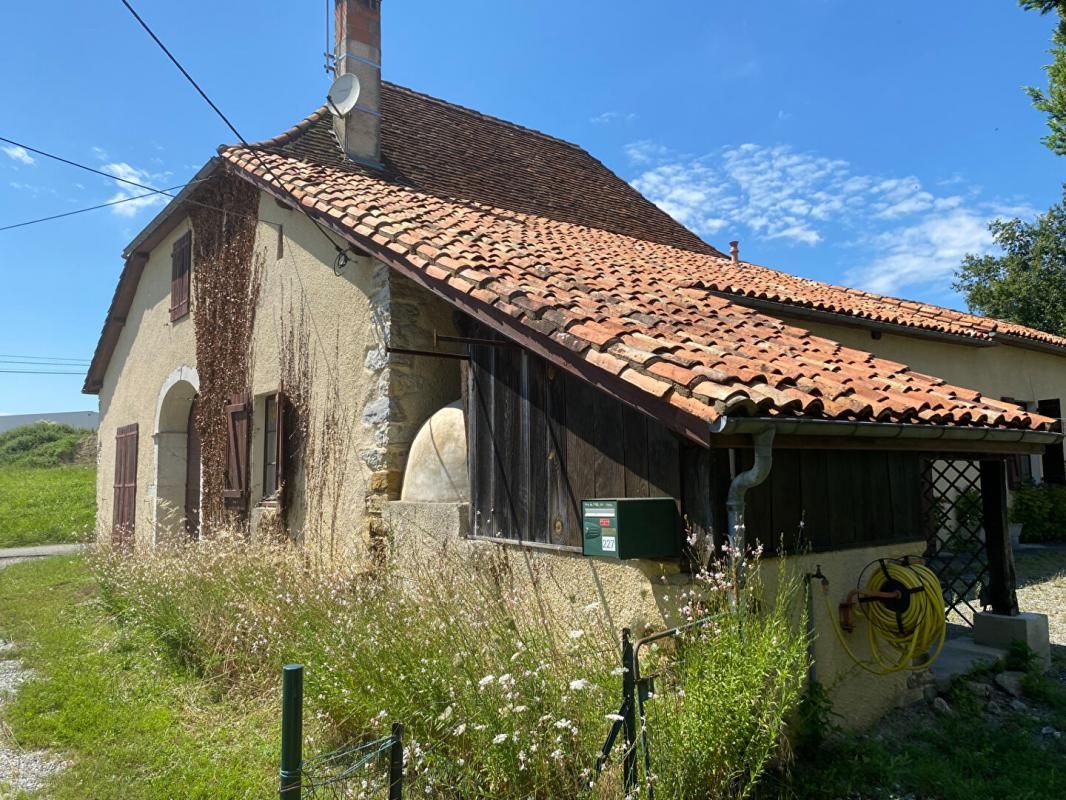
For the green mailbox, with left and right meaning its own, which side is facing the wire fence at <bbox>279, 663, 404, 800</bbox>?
front

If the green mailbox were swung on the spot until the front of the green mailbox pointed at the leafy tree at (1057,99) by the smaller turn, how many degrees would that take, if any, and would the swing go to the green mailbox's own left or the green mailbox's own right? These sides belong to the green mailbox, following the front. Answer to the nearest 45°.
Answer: approximately 180°

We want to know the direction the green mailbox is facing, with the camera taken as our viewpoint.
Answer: facing the viewer and to the left of the viewer

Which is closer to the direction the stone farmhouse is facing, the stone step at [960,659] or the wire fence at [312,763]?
the wire fence

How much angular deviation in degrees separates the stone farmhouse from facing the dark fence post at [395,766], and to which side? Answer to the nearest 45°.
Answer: approximately 45° to its left

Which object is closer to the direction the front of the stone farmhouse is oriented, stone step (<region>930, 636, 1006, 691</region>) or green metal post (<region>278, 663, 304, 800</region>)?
the green metal post

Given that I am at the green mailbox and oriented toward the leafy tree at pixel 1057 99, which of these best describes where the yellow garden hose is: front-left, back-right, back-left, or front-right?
front-right

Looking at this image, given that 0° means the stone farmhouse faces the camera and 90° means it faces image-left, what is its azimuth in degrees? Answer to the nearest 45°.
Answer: approximately 45°
